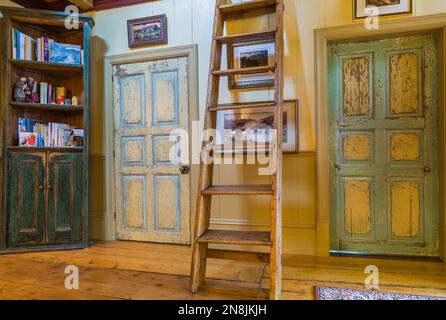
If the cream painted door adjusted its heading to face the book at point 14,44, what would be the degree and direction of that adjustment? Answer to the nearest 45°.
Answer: approximately 90° to its right

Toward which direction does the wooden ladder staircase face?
toward the camera

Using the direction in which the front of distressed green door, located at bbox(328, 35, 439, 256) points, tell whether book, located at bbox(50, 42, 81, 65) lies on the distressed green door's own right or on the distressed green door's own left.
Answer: on the distressed green door's own right

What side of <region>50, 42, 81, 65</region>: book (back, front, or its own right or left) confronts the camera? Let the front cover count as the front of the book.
front

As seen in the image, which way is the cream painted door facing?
toward the camera

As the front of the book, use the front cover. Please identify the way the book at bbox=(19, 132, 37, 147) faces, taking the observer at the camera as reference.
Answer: facing the viewer

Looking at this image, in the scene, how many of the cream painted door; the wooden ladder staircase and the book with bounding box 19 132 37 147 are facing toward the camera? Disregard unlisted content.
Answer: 3

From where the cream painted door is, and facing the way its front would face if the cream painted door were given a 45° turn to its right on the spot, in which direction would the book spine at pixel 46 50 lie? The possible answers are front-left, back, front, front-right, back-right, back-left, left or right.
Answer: front-right
